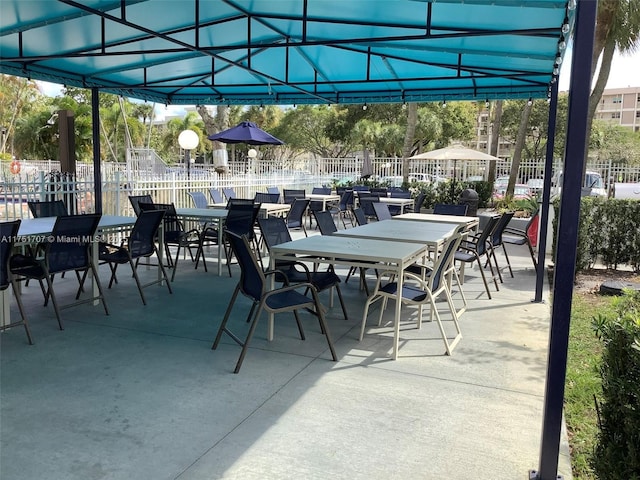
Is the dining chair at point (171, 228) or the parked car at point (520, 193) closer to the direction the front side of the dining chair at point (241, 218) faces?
the dining chair

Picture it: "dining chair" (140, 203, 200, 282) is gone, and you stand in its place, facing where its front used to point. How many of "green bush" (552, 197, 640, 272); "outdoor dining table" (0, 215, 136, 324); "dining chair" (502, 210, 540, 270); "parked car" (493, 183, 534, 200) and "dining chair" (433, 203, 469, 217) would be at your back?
1

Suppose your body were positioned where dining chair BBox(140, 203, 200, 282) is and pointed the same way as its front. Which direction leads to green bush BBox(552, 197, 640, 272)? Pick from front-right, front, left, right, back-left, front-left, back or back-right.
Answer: front-right

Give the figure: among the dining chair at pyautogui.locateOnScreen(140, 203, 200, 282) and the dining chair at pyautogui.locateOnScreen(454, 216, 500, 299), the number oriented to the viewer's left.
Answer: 1

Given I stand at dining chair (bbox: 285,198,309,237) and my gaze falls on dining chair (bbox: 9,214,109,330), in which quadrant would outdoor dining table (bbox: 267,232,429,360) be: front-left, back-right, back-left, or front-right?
front-left

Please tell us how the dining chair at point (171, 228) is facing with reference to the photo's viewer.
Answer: facing away from the viewer and to the right of the viewer

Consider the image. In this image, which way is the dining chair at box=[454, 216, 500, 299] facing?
to the viewer's left

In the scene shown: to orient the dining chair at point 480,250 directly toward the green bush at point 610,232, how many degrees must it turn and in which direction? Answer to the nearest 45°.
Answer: approximately 135° to its right

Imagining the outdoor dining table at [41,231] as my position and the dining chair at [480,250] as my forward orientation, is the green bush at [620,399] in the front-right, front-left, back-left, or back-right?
front-right

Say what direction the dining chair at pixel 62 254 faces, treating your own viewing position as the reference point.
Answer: facing away from the viewer and to the left of the viewer

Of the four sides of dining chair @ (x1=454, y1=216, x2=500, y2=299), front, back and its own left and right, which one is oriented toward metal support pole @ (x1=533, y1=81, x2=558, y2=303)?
back

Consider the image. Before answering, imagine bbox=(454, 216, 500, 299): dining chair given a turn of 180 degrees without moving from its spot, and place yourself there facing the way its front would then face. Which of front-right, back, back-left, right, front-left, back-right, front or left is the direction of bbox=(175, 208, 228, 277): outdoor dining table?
back

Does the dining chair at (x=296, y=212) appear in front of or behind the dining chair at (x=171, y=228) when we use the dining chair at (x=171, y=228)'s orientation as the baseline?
in front

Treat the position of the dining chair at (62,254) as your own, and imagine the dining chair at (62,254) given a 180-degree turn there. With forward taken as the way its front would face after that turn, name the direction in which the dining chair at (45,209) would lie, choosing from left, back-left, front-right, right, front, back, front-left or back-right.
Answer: back-left

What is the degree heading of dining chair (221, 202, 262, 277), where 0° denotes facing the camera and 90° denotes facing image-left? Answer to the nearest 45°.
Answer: approximately 135°
